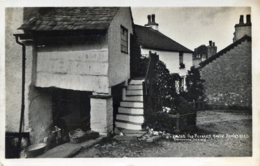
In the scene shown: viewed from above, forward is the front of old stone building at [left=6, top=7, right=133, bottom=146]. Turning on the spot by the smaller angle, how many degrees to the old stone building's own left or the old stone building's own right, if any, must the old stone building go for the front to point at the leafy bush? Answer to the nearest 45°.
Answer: approximately 90° to the old stone building's own left

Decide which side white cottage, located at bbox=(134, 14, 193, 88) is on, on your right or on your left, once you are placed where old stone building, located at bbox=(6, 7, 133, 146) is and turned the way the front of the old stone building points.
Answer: on your left

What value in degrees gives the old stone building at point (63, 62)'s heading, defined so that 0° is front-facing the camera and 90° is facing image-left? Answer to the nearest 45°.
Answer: approximately 0°

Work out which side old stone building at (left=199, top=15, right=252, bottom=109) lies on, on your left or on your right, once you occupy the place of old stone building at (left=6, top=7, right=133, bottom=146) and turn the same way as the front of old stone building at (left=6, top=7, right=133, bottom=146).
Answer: on your left
